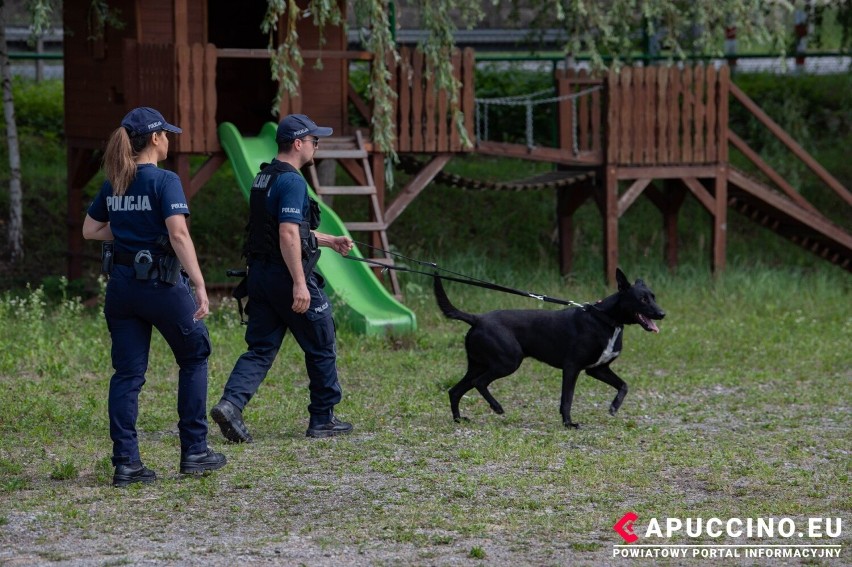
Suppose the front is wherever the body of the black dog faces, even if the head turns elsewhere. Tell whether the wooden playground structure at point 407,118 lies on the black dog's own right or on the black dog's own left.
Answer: on the black dog's own left

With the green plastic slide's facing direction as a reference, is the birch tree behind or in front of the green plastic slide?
behind

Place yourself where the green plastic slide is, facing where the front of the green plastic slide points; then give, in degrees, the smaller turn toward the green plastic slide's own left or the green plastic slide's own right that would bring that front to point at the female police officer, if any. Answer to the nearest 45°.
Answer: approximately 45° to the green plastic slide's own right

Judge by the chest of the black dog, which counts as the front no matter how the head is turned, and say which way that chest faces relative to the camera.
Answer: to the viewer's right

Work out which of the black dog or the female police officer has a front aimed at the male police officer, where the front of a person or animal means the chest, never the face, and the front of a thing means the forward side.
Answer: the female police officer

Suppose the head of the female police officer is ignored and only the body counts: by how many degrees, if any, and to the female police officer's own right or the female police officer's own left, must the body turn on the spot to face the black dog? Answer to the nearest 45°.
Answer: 0° — they already face it

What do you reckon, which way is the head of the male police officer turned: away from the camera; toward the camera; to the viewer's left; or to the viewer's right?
to the viewer's right

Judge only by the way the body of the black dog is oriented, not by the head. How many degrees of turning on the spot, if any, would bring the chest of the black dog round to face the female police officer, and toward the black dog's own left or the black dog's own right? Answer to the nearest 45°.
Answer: approximately 135° to the black dog's own right

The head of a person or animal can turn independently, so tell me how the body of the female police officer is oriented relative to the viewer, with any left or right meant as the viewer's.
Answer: facing away from the viewer and to the right of the viewer

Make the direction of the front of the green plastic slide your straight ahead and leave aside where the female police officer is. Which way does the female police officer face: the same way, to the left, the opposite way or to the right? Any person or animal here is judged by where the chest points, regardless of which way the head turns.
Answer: to the left
